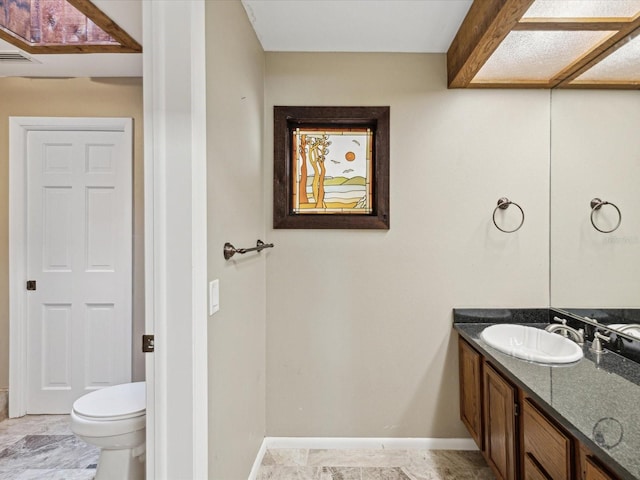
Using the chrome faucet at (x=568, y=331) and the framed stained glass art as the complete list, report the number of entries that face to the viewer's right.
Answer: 0

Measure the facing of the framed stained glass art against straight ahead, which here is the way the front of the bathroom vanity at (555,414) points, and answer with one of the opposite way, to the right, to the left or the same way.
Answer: to the left

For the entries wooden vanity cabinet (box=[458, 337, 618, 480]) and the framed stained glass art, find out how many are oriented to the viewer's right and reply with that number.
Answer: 0

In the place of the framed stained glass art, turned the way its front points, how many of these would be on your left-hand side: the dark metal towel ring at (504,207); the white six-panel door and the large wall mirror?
2

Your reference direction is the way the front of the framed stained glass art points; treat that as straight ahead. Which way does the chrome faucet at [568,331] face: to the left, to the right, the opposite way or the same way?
to the right

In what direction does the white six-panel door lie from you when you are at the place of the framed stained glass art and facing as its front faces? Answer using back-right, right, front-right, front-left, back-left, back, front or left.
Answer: right

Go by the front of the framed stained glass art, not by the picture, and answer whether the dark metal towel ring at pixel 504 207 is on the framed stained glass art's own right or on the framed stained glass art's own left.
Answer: on the framed stained glass art's own left
